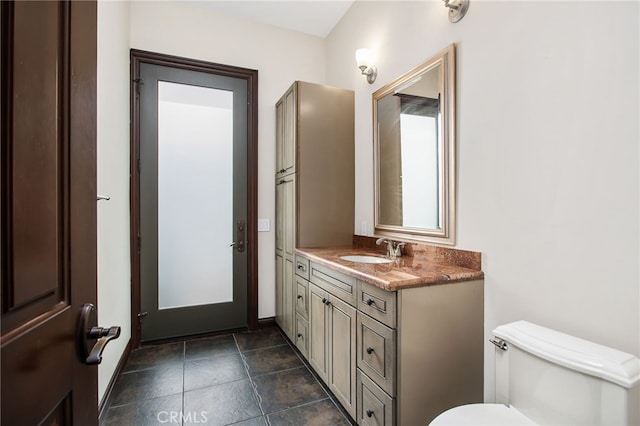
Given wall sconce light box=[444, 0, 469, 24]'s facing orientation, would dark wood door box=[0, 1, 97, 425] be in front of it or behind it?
in front

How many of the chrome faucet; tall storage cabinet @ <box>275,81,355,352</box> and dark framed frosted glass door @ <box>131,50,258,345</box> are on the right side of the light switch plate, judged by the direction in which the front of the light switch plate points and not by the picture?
1

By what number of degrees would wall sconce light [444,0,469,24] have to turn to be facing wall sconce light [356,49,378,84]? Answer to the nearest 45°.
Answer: approximately 90° to its right

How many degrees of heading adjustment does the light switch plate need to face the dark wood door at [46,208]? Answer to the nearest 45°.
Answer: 0° — it already faces it

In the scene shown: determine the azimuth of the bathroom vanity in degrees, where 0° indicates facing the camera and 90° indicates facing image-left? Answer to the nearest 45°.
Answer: approximately 45°

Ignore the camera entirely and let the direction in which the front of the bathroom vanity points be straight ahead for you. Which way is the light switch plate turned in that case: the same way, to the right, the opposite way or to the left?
to the left

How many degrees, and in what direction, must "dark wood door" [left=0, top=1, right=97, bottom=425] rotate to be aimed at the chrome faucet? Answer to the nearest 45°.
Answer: approximately 45° to its left

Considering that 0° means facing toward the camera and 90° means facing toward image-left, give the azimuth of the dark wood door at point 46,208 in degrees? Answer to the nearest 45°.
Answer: approximately 315°
